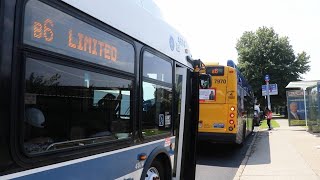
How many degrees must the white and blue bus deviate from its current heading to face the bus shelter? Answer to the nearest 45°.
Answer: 0° — it already faces it

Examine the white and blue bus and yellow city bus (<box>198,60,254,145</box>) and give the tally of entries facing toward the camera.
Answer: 0

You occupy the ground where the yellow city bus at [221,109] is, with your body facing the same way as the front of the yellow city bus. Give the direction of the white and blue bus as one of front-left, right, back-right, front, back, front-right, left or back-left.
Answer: back

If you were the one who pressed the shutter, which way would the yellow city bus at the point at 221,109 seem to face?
facing away from the viewer

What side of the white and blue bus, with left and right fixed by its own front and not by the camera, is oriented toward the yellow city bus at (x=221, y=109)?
front

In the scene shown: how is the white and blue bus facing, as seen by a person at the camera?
facing away from the viewer and to the right of the viewer

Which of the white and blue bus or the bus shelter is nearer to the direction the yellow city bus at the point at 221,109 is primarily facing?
the bus shelter
